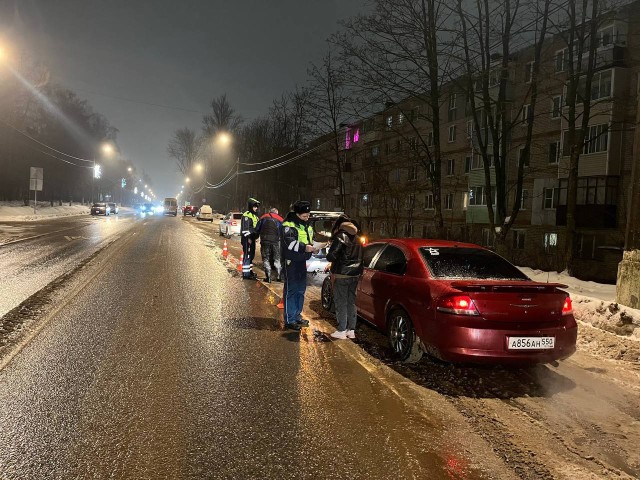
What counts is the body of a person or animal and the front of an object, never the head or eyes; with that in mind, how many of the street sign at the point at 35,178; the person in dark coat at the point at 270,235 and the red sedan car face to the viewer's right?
0

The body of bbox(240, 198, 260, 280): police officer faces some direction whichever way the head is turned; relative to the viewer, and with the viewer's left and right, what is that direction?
facing to the right of the viewer

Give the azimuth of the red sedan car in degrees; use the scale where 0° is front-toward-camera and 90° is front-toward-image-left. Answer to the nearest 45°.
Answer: approximately 135°

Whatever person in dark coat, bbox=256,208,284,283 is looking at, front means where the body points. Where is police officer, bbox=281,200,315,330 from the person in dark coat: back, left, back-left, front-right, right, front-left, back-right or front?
back

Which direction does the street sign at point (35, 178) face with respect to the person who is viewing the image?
facing away from the viewer

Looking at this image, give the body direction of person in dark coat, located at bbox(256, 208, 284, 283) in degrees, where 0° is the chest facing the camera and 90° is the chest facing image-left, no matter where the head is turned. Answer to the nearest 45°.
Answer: approximately 180°

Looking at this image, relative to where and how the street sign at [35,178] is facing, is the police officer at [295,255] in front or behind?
behind
